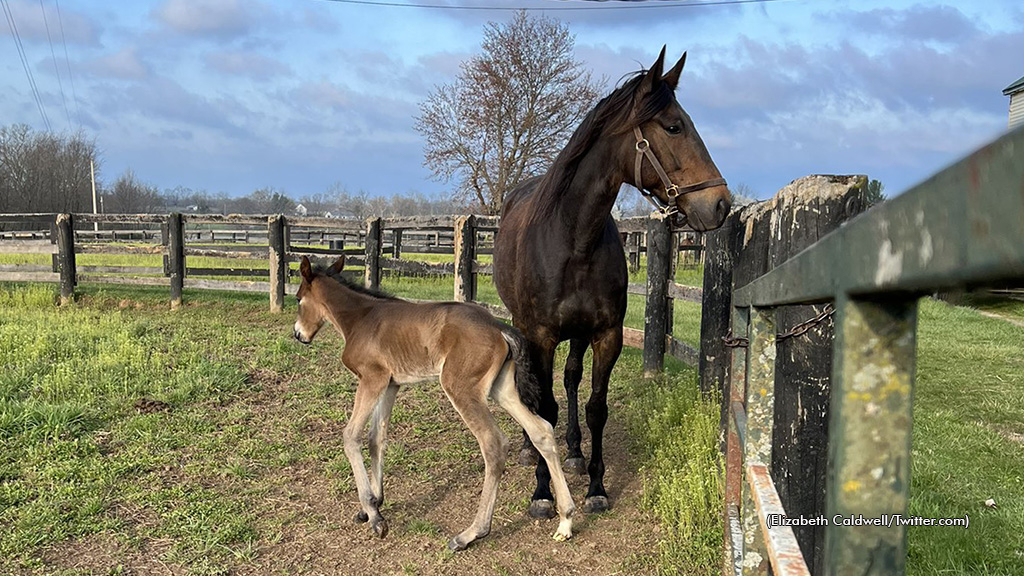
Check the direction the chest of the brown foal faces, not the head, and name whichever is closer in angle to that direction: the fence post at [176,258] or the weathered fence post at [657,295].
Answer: the fence post

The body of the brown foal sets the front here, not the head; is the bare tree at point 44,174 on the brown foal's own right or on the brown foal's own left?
on the brown foal's own right

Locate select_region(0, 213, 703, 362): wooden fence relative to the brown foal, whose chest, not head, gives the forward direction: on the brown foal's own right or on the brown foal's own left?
on the brown foal's own right

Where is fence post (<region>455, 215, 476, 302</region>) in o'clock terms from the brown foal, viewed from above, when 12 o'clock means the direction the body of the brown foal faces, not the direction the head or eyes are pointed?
The fence post is roughly at 3 o'clock from the brown foal.

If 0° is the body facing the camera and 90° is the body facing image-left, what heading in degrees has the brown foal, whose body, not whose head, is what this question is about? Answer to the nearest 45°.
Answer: approximately 90°

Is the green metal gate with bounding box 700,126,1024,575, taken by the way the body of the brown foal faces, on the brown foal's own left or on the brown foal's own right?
on the brown foal's own left

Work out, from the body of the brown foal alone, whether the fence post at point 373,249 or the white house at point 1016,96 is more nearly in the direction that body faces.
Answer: the fence post

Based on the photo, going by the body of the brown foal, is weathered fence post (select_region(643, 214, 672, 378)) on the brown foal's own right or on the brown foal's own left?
on the brown foal's own right

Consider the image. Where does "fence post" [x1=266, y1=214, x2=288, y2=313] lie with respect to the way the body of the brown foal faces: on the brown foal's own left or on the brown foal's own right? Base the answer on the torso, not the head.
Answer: on the brown foal's own right

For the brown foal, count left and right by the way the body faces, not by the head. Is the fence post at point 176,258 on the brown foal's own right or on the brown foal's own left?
on the brown foal's own right

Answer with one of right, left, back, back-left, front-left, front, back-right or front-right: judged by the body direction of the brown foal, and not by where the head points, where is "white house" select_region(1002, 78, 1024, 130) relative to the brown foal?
back-right

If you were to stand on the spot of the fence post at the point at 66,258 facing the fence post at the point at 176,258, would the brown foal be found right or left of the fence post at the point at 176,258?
right
